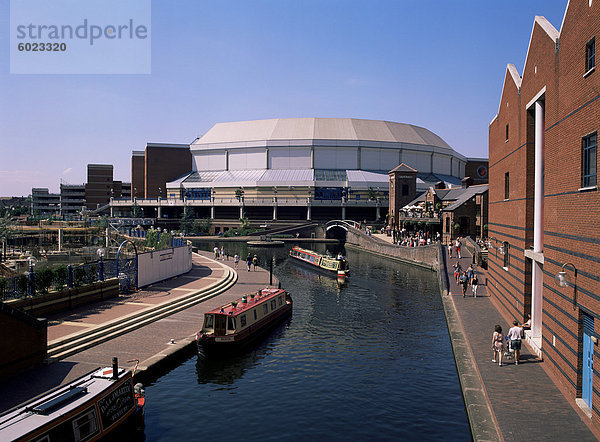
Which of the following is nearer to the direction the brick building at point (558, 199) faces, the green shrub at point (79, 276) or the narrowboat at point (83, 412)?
the green shrub

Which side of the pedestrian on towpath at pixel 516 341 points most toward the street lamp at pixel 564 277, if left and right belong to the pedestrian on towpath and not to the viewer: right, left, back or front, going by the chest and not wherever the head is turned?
back

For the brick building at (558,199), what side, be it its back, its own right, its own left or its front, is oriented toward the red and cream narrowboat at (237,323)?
front

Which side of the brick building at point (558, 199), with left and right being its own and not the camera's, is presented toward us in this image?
left

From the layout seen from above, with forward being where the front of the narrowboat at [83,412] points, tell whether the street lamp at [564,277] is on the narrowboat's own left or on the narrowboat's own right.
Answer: on the narrowboat's own left
